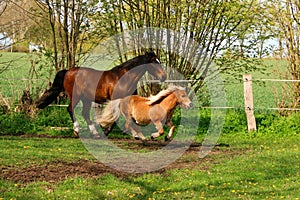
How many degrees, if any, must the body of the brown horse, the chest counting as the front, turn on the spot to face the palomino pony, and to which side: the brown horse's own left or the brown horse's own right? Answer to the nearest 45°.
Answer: approximately 45° to the brown horse's own right

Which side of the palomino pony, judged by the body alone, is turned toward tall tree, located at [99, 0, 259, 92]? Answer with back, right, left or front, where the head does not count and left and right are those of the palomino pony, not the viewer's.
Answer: left

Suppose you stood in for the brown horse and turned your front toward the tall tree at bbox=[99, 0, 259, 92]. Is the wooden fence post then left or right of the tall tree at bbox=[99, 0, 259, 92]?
right

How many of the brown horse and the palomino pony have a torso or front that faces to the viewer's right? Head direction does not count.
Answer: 2

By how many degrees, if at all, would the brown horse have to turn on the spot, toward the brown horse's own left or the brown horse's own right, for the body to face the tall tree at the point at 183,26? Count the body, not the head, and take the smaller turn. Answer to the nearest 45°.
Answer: approximately 45° to the brown horse's own left

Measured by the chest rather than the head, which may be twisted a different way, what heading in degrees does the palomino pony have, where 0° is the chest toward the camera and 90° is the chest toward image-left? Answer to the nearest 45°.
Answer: approximately 270°

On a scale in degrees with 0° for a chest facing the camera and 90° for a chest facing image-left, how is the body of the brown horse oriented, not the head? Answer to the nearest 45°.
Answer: approximately 270°

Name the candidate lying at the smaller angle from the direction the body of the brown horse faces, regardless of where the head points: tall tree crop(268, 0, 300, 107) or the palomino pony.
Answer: the tall tree

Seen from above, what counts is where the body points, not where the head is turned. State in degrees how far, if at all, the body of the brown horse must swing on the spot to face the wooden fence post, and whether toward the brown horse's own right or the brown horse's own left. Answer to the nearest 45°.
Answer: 0° — it already faces it
